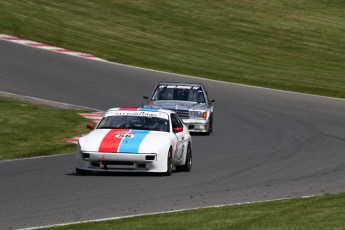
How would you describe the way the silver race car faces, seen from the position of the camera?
facing the viewer

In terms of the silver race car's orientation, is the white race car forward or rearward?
forward
